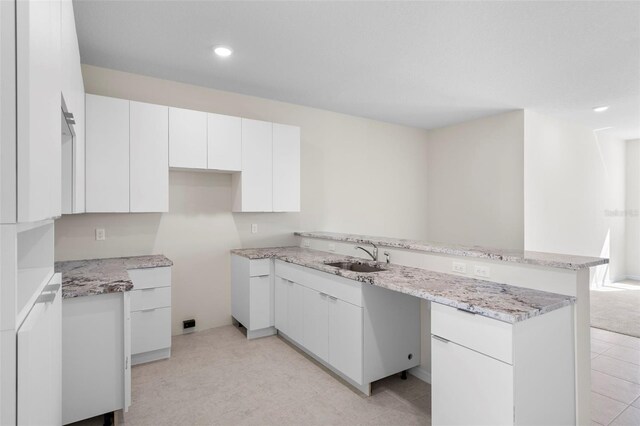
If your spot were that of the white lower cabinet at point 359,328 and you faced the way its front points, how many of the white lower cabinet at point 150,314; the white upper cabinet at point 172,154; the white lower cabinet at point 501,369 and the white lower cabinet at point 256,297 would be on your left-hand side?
1

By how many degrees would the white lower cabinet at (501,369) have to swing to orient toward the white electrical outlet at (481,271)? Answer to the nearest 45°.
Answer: approximately 135° to its right

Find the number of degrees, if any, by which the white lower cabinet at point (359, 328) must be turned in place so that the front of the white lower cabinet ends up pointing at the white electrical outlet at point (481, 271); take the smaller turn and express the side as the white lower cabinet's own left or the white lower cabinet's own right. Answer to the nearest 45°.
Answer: approximately 135° to the white lower cabinet's own left

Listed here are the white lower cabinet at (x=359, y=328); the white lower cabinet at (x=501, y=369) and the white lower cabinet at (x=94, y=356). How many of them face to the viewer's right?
1

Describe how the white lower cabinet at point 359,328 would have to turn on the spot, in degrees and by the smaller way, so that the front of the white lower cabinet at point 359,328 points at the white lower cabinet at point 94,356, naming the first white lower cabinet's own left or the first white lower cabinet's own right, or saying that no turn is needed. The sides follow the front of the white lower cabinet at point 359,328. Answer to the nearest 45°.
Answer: approximately 45° to the first white lower cabinet's own right

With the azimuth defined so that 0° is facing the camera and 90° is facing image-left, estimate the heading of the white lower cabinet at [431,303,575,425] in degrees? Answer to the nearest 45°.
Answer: approximately 45°

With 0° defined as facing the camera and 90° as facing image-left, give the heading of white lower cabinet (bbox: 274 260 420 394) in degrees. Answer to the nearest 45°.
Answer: approximately 45°

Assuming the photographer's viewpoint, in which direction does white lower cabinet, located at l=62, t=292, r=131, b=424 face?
facing to the right of the viewer
